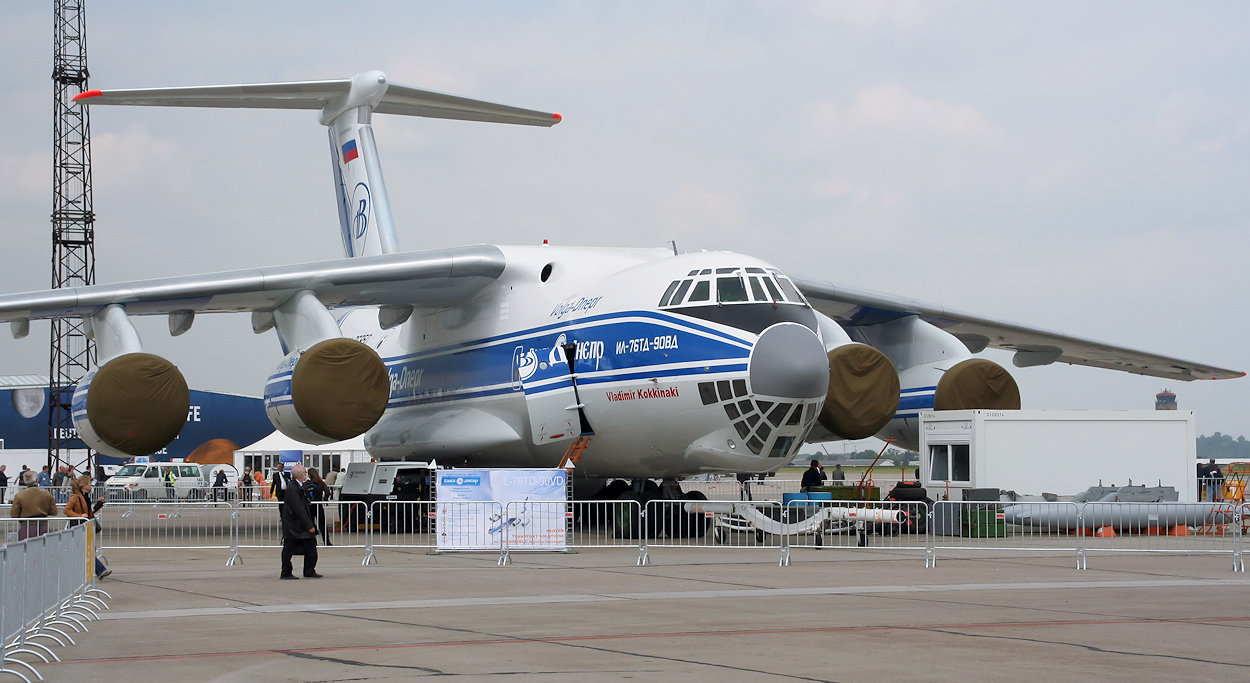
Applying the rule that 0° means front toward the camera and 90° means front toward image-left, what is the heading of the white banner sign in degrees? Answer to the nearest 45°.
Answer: approximately 0°

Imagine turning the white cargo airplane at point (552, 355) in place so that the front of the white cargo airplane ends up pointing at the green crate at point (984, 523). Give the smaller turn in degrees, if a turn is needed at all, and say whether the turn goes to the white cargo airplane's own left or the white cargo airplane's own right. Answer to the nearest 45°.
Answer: approximately 45° to the white cargo airplane's own left

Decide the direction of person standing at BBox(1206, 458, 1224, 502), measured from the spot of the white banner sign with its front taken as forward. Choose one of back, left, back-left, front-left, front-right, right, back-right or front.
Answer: back-left

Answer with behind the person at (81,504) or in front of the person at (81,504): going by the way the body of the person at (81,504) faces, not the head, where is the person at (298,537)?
in front

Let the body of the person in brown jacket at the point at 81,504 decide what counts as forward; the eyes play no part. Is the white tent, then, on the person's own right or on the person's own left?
on the person's own left

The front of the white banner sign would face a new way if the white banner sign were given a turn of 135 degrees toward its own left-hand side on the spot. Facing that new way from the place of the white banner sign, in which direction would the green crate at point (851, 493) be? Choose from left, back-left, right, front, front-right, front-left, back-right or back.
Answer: front

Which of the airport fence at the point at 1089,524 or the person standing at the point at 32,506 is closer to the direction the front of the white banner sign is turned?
the person standing
